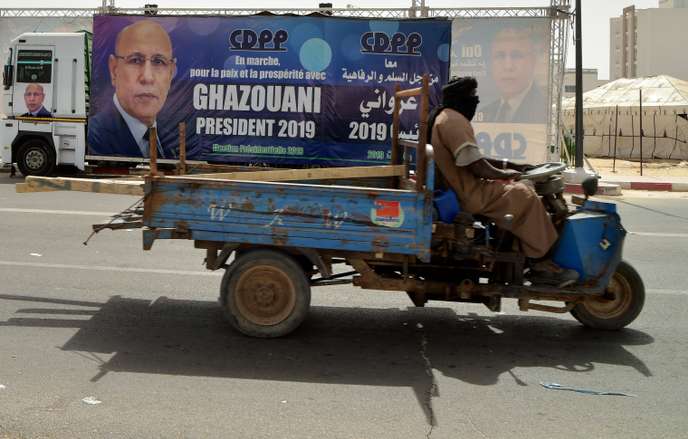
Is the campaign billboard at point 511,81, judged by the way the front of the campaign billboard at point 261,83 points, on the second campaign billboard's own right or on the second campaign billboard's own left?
on the second campaign billboard's own left

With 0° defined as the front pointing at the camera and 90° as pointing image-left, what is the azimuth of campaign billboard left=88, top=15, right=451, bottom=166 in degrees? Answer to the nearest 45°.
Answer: approximately 0°

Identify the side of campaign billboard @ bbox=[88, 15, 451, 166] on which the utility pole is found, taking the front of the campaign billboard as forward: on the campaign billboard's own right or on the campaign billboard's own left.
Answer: on the campaign billboard's own left
